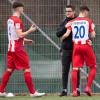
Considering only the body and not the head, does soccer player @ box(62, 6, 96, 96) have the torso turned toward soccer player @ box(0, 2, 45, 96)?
no

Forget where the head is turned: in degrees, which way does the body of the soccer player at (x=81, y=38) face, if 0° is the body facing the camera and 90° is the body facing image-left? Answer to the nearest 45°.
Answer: approximately 180°
